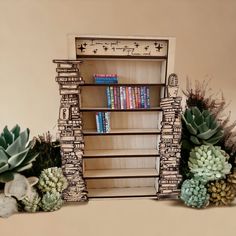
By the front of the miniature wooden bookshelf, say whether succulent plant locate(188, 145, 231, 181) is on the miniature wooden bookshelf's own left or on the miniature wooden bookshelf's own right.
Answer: on the miniature wooden bookshelf's own left

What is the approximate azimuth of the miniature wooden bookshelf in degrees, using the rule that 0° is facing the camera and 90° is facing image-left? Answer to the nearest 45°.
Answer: approximately 0°

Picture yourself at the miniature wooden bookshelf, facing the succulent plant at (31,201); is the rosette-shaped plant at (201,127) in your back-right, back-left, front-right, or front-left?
back-left

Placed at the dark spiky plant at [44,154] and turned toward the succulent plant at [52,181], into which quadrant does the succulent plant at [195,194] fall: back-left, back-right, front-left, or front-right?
front-left

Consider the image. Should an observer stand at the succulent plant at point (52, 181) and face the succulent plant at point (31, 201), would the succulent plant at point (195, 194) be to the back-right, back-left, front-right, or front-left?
back-left

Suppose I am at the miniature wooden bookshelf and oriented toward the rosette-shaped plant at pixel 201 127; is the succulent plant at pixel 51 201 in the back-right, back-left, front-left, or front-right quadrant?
back-right

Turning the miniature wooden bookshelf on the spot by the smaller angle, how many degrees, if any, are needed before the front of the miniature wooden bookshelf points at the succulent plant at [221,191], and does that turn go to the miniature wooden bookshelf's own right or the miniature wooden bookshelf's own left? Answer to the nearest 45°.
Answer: approximately 90° to the miniature wooden bookshelf's own left
